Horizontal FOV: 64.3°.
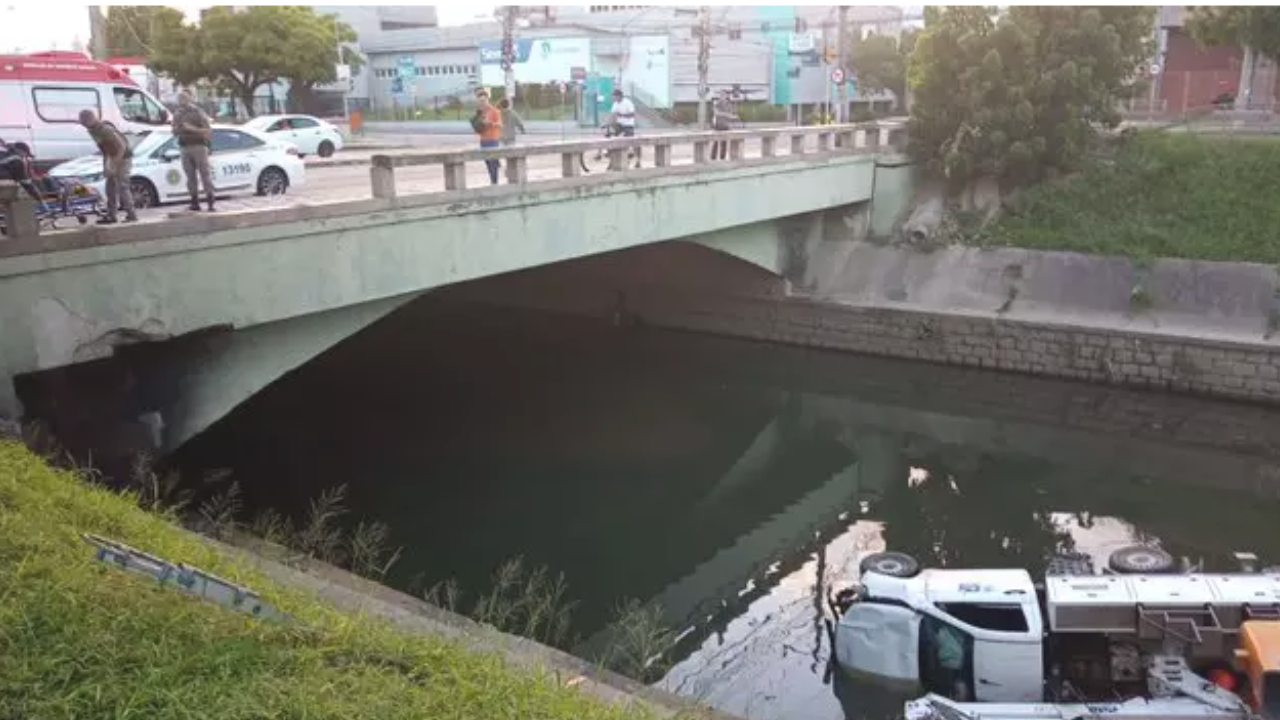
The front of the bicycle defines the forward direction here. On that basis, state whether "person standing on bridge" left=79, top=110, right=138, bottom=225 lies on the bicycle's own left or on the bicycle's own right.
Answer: on the bicycle's own left

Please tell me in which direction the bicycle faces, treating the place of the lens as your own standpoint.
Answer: facing to the left of the viewer

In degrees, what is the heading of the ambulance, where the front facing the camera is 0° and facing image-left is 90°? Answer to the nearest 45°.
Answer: approximately 270°

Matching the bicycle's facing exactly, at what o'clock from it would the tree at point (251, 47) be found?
The tree is roughly at 2 o'clock from the bicycle.

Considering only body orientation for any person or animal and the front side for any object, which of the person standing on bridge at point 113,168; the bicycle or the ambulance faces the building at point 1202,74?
the ambulance

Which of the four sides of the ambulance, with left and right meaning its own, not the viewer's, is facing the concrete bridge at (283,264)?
right

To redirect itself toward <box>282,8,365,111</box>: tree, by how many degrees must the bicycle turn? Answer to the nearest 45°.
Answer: approximately 45° to its right

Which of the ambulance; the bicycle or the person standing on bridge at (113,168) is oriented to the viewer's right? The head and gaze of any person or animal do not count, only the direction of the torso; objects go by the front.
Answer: the ambulance

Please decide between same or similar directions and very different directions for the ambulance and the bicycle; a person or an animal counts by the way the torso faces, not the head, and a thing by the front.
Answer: very different directions

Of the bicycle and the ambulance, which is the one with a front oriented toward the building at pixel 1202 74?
the ambulance
